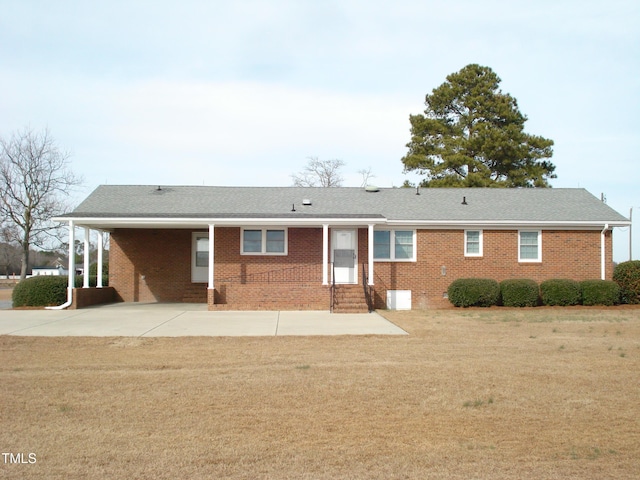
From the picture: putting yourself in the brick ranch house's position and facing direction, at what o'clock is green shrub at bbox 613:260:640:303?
The green shrub is roughly at 9 o'clock from the brick ranch house.

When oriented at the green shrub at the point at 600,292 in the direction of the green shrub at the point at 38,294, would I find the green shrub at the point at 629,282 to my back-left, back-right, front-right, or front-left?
back-right

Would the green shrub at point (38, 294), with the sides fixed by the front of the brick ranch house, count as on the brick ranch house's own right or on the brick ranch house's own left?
on the brick ranch house's own right

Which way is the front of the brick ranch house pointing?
toward the camera
